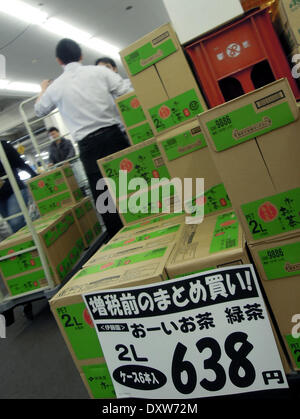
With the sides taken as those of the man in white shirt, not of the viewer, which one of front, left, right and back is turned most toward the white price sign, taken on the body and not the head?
back

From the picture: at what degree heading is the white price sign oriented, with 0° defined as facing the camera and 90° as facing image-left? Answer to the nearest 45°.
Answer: approximately 0°

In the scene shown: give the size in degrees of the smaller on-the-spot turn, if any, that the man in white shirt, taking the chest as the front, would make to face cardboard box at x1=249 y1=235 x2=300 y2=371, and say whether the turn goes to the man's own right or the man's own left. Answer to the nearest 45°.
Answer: approximately 180°

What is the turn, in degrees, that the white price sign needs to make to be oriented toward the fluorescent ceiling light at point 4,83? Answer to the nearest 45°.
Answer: approximately 180°

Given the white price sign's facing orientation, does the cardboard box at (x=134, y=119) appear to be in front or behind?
behind

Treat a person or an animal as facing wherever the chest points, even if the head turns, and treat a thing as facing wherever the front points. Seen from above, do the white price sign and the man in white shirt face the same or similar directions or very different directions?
very different directions

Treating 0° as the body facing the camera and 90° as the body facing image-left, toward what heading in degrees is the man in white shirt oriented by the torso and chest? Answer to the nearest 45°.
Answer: approximately 180°
